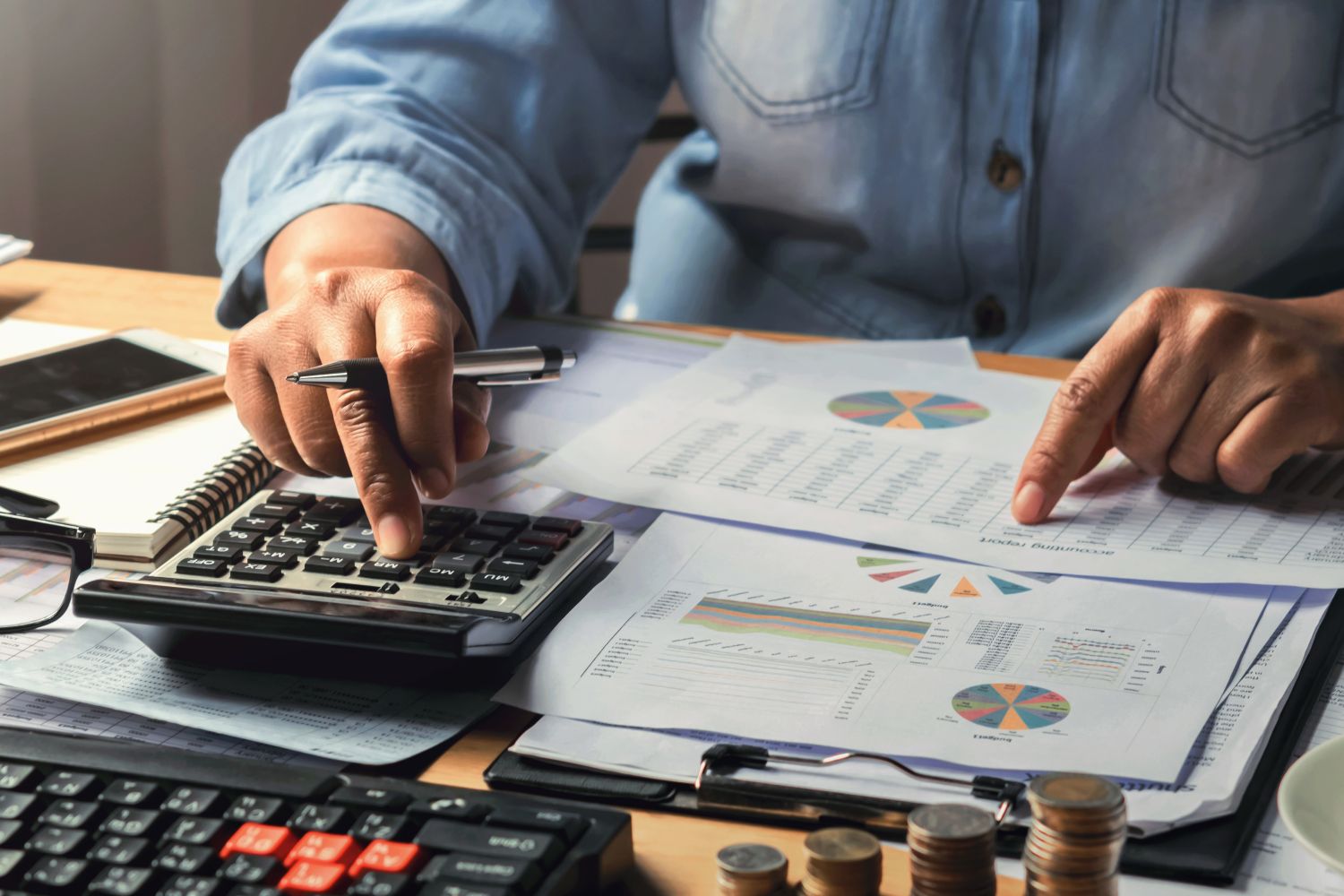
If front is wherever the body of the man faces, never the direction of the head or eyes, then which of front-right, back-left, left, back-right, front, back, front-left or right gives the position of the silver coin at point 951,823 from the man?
front

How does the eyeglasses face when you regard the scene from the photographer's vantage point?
facing the viewer

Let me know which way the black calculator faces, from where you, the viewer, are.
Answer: facing away from the viewer and to the right of the viewer

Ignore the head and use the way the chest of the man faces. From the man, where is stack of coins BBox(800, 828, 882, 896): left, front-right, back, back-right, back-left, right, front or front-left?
front

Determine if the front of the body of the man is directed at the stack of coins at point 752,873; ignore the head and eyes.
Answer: yes

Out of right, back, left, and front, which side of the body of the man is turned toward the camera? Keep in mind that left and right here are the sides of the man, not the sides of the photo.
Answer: front

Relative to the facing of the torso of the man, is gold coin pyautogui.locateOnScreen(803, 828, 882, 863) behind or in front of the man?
in front

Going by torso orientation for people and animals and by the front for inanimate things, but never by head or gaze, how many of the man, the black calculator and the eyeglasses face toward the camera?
2

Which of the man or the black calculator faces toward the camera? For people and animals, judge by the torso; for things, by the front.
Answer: the man

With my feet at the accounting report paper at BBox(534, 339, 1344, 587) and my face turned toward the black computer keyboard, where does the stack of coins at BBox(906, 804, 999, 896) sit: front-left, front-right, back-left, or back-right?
front-left
